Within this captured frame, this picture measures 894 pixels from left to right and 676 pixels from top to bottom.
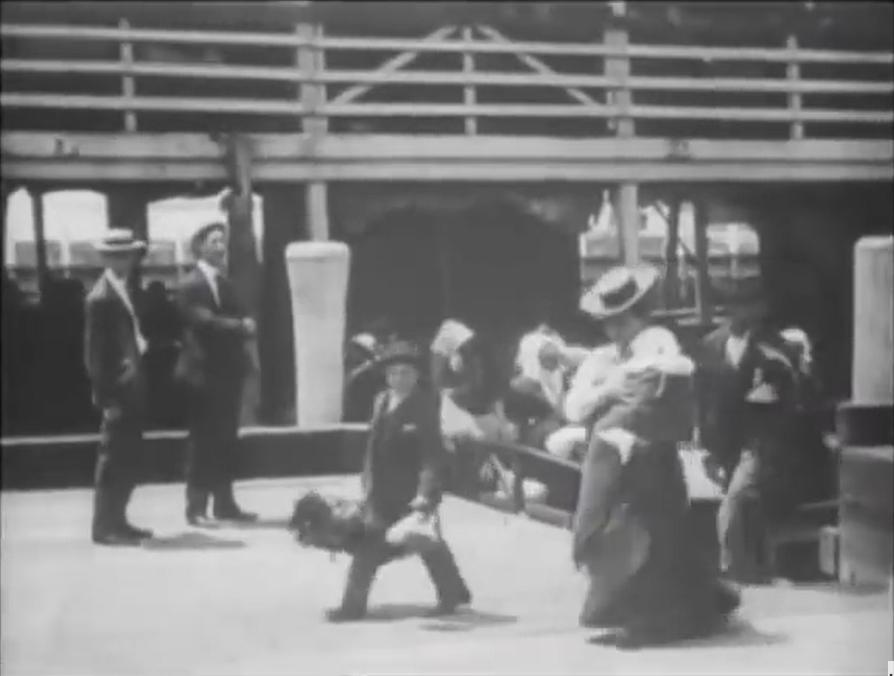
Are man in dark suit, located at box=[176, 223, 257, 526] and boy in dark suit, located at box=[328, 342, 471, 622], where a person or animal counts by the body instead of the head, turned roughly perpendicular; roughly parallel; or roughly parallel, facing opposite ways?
roughly perpendicular

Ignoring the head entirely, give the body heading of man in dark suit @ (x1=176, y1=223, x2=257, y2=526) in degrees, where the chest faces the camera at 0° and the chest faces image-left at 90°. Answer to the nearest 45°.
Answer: approximately 315°

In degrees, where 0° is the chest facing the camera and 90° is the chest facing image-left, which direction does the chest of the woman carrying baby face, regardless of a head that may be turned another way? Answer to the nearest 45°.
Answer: approximately 45°

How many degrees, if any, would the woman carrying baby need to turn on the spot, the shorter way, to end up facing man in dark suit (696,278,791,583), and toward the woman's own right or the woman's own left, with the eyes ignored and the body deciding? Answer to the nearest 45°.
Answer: approximately 180°

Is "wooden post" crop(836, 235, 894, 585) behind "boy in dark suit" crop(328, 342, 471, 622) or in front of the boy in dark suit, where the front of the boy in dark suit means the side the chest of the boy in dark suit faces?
behind

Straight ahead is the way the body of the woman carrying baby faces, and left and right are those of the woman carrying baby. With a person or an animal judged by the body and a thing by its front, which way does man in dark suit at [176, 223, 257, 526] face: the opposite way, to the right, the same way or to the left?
to the left

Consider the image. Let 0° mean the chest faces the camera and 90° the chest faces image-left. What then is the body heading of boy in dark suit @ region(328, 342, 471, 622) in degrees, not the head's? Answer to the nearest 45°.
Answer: approximately 45°

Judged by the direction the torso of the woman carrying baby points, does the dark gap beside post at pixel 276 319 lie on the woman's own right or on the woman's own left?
on the woman's own right

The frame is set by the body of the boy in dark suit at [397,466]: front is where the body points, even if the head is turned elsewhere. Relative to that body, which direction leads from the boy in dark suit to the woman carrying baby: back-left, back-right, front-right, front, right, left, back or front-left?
back-left
